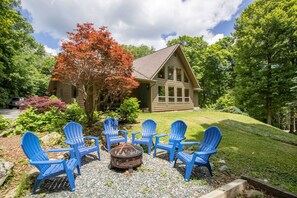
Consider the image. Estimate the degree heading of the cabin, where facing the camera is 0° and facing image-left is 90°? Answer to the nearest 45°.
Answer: approximately 315°

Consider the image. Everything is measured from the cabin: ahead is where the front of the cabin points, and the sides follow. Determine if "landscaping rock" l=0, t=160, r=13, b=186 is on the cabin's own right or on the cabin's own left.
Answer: on the cabin's own right

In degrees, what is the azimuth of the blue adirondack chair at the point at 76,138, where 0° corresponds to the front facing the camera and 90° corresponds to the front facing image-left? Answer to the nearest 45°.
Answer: approximately 315°

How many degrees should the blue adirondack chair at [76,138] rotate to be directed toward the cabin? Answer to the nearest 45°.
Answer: approximately 90° to its left

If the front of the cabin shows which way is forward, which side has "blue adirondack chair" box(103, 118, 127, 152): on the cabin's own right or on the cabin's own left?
on the cabin's own right

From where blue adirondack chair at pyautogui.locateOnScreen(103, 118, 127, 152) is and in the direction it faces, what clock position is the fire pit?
The fire pit is roughly at 1 o'clock from the blue adirondack chair.

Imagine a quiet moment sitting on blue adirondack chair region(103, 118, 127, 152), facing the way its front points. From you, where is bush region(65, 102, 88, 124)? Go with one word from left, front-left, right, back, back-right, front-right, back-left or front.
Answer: back

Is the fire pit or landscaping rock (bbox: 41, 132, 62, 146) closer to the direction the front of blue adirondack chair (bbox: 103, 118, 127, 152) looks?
the fire pit

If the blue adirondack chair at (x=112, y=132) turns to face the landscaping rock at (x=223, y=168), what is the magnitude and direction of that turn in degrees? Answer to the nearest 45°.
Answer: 0° — it already faces it

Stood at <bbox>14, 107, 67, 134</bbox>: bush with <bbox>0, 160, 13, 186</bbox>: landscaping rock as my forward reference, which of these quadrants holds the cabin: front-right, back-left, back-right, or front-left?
back-left

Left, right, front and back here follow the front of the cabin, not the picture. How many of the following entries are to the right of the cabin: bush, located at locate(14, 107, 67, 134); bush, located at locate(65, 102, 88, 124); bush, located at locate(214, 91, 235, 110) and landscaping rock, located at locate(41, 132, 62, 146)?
3

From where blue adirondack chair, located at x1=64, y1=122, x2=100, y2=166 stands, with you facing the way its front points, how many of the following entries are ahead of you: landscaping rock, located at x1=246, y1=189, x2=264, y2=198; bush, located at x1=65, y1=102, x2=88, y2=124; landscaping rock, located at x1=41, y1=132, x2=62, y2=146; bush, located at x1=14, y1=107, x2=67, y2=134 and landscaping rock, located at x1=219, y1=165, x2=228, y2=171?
2

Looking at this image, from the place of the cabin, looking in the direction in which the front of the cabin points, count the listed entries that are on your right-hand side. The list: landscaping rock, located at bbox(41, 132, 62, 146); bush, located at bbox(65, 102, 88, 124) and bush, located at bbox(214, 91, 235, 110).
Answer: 2
